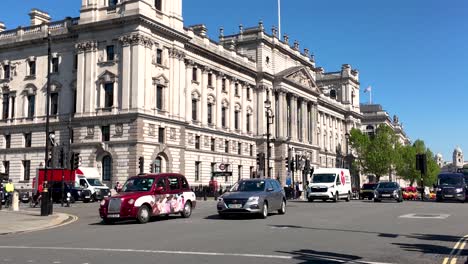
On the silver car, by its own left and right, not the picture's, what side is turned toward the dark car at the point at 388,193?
back

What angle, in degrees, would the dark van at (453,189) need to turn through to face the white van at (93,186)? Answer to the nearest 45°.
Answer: approximately 90° to its right

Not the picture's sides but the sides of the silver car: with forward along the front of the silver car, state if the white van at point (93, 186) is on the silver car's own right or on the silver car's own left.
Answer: on the silver car's own right

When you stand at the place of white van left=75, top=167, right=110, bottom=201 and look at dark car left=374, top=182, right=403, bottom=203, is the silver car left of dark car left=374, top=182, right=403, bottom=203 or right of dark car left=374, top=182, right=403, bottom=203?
right

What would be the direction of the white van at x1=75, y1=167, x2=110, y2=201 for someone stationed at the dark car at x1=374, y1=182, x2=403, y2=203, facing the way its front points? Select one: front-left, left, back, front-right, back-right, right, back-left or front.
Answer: right

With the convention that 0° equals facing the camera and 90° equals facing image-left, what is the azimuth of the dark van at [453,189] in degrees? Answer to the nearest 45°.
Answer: approximately 0°

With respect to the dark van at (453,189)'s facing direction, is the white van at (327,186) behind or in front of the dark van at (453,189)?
in front

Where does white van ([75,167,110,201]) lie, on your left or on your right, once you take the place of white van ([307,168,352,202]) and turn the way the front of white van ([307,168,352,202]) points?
on your right

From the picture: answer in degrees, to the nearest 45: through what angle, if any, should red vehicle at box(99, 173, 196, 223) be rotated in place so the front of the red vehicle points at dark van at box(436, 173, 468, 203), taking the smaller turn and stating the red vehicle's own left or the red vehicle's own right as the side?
approximately 180°

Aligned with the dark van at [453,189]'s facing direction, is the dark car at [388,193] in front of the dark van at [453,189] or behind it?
in front

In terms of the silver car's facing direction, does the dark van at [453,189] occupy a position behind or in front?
behind

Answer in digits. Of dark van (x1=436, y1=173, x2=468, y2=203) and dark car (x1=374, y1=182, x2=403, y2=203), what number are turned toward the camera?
2
